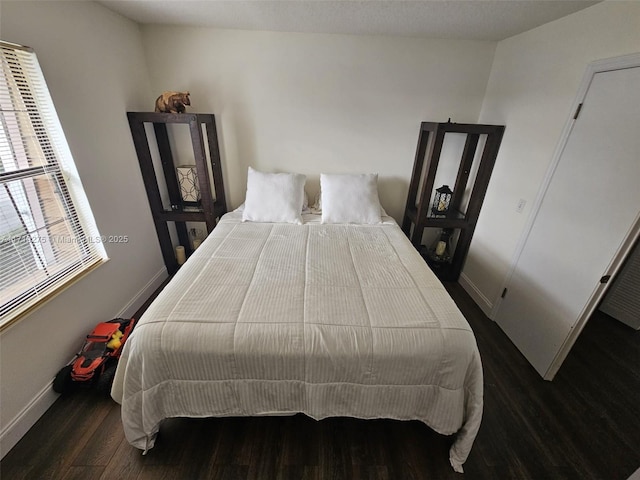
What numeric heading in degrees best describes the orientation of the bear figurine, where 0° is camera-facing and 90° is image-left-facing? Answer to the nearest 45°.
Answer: approximately 270°

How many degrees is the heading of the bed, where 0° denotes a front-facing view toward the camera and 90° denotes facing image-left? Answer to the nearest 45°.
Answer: approximately 0°

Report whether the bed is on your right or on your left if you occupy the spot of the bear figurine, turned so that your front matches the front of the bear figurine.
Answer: on your right

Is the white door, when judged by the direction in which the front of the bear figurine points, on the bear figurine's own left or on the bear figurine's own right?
on the bear figurine's own right

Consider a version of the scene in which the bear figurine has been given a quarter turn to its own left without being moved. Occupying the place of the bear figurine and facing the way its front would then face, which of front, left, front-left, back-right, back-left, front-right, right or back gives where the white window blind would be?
back-left

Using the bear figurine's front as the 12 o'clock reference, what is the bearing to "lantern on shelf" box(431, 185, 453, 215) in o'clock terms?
The lantern on shelf is roughly at 1 o'clock from the bear figurine.

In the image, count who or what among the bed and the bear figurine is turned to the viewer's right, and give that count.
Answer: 1

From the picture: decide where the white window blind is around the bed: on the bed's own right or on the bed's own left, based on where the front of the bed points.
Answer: on the bed's own right

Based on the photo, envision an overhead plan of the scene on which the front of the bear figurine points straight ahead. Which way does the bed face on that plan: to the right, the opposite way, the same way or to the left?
to the right

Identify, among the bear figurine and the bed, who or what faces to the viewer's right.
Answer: the bear figurine

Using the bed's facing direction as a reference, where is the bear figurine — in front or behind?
behind

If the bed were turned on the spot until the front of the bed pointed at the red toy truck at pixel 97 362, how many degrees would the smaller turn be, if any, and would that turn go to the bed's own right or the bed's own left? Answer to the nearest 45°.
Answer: approximately 90° to the bed's own right
